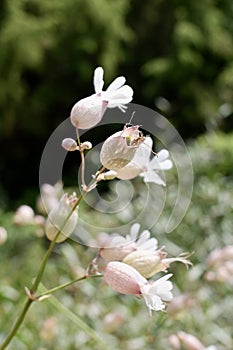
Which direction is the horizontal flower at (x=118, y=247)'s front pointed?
to the viewer's right

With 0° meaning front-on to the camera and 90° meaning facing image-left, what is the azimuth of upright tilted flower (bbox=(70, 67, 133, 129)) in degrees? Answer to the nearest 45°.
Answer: approximately 270°

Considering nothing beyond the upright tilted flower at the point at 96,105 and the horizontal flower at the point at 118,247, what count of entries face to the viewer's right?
2
